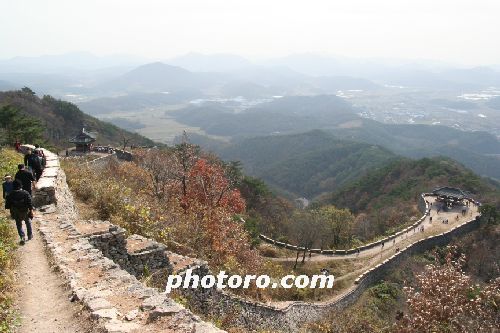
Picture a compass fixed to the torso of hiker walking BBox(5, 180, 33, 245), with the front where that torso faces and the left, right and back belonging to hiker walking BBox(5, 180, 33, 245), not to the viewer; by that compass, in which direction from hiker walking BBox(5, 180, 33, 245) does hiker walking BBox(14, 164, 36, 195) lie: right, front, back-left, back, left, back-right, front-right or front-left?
front

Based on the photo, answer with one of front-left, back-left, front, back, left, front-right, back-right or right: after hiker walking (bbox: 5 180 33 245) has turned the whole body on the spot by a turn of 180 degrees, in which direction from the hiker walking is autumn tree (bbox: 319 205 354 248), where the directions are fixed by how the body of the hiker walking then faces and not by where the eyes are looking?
back-left

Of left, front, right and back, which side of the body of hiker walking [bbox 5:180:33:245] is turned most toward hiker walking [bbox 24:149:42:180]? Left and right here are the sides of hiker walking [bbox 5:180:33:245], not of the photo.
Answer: front

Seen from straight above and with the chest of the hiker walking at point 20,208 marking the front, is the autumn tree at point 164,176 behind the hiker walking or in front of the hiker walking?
in front

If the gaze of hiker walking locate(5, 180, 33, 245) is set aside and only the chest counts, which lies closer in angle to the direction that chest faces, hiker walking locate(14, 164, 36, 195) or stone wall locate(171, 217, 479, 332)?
the hiker walking

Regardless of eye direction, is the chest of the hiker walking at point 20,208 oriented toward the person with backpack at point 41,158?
yes

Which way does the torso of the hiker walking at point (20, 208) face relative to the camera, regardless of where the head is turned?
away from the camera

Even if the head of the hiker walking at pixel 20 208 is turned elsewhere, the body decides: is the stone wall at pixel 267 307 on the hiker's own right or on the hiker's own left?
on the hiker's own right

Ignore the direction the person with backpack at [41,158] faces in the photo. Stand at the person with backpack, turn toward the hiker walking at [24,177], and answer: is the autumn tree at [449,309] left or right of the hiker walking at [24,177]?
left
